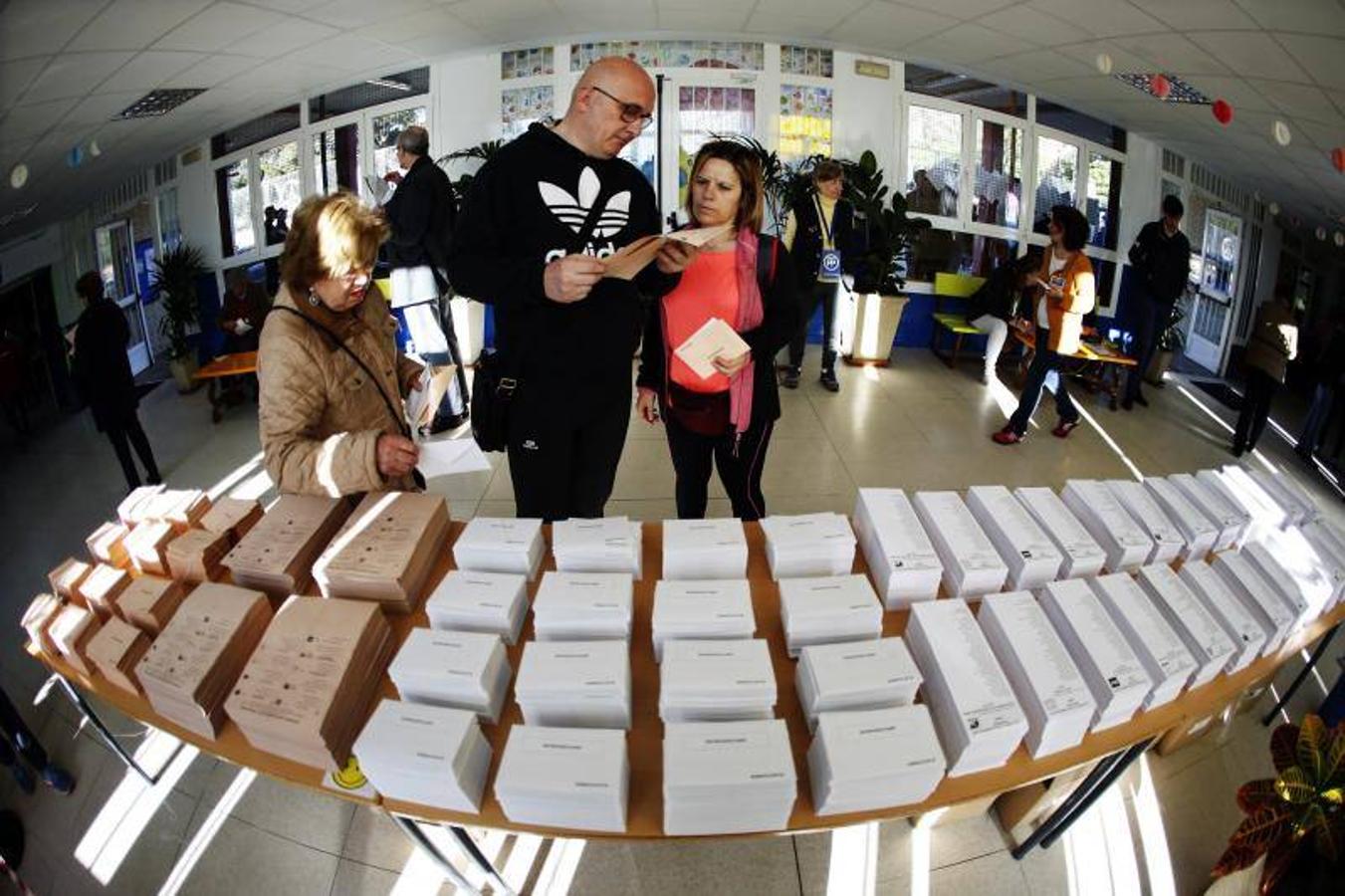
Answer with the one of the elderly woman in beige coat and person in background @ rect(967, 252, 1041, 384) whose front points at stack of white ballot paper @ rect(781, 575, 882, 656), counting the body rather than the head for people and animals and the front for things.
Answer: the elderly woman in beige coat

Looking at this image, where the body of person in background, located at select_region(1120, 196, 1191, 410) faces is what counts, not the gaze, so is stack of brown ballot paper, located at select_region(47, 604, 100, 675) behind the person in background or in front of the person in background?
in front

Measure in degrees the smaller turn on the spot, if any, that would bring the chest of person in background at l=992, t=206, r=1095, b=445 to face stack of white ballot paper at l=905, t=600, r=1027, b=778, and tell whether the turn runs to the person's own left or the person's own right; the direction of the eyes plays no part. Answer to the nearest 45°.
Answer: approximately 45° to the person's own left

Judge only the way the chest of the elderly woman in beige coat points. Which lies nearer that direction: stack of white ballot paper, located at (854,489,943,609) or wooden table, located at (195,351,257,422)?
the stack of white ballot paper

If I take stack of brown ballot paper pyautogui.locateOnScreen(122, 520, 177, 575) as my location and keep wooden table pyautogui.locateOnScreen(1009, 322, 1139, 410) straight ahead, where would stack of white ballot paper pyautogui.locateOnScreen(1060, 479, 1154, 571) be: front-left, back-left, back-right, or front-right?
front-right

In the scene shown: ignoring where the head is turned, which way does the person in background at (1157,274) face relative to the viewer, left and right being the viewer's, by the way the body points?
facing the viewer

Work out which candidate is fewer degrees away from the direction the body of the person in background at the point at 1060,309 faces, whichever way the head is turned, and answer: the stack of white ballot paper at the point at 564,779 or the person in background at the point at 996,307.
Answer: the stack of white ballot paper

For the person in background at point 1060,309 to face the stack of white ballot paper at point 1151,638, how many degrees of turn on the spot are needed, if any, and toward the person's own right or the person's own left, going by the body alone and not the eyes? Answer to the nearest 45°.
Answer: approximately 45° to the person's own left

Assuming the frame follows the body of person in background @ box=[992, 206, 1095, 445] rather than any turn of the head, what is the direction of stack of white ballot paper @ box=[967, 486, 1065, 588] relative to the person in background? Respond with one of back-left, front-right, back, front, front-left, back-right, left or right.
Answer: front-left

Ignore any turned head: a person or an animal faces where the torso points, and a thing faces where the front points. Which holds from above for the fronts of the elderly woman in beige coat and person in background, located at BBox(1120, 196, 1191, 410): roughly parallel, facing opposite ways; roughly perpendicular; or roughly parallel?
roughly perpendicular

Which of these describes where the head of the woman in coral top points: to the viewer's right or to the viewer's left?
to the viewer's left

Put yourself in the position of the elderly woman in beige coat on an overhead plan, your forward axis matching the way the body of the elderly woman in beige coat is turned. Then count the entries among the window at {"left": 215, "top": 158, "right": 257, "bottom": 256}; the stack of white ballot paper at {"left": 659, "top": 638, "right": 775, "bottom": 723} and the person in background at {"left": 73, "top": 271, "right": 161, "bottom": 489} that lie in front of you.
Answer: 1
